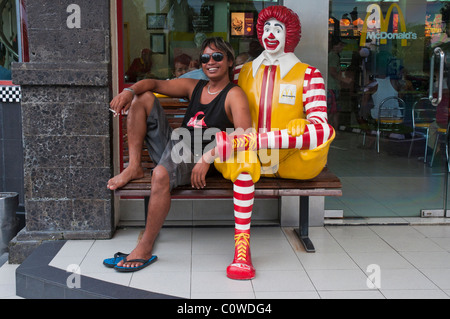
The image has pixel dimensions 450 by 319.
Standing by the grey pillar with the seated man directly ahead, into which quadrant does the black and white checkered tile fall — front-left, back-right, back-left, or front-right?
back-left

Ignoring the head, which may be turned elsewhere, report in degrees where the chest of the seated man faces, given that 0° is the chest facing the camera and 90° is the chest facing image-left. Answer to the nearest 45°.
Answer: approximately 45°

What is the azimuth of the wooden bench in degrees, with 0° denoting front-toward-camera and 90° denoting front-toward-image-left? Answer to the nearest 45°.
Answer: approximately 0°

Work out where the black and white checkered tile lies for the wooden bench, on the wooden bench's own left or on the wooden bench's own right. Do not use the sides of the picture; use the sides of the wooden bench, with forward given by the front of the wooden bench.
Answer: on the wooden bench's own right

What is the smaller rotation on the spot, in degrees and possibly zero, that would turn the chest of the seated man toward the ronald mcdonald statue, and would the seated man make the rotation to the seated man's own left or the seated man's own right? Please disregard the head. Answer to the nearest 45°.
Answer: approximately 135° to the seated man's own left

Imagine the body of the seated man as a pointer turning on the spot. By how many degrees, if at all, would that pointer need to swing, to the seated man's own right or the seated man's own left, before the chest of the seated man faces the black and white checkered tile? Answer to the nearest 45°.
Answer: approximately 90° to the seated man's own right

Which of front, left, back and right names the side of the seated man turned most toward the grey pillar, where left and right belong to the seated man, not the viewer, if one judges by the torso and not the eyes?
right
